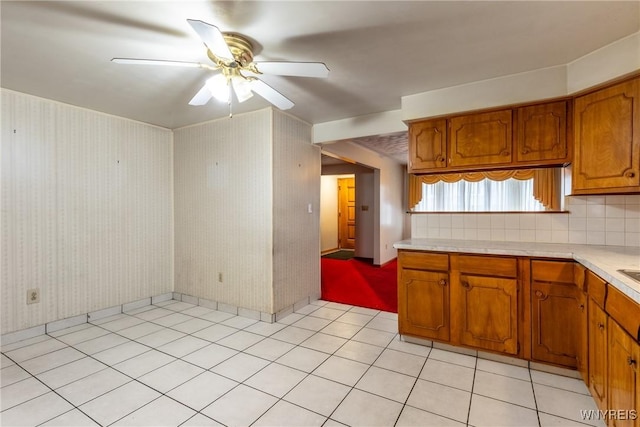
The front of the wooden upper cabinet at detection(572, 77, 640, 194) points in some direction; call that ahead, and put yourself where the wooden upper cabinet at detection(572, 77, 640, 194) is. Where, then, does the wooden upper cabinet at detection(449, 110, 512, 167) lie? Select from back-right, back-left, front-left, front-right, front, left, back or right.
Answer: front-right

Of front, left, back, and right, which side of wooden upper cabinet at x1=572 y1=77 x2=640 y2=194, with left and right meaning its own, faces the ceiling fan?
front

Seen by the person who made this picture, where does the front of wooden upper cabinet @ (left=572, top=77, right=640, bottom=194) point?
facing the viewer and to the left of the viewer

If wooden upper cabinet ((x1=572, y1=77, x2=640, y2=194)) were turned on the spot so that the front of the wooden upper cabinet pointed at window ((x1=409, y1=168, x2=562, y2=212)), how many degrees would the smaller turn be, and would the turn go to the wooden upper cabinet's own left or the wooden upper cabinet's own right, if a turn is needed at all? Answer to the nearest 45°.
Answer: approximately 45° to the wooden upper cabinet's own right
